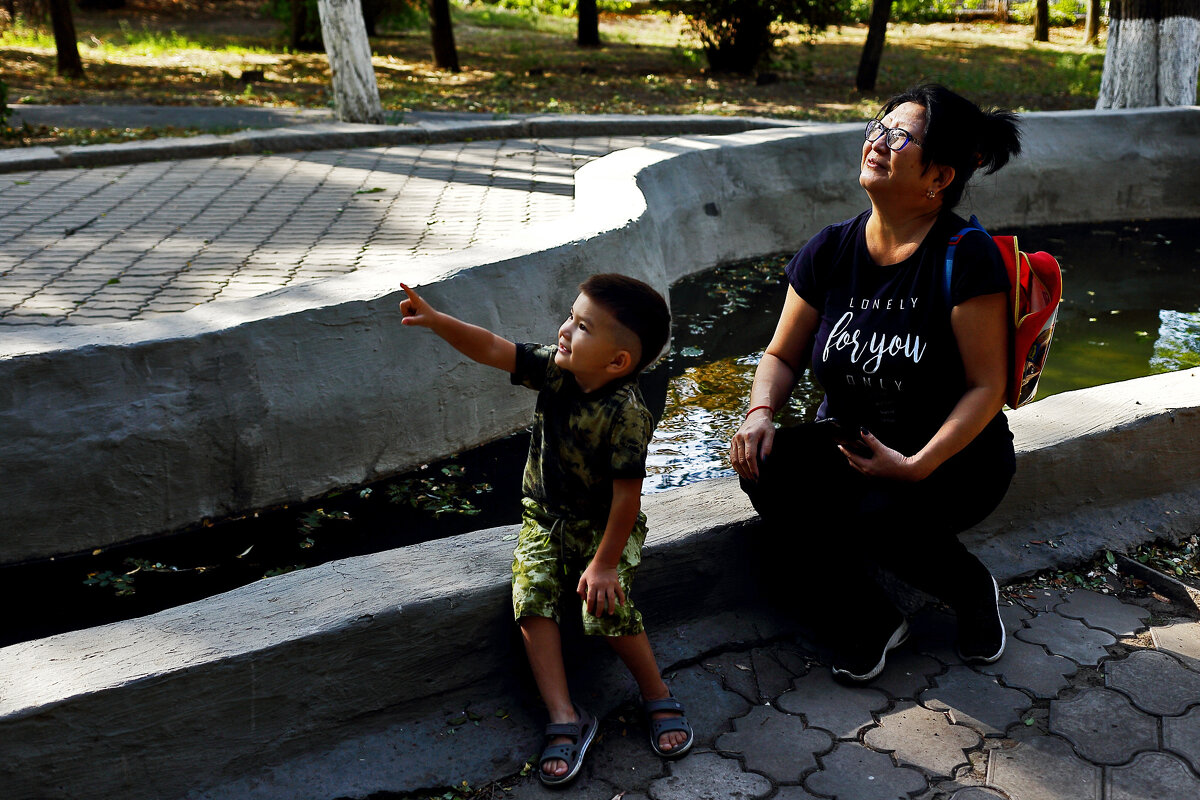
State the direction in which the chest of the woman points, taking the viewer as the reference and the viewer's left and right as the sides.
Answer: facing the viewer and to the left of the viewer

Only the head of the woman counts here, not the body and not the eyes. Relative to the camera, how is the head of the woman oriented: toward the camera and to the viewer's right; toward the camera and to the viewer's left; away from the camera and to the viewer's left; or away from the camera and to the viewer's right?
toward the camera and to the viewer's left

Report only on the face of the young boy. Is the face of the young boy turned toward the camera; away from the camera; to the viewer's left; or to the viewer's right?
to the viewer's left

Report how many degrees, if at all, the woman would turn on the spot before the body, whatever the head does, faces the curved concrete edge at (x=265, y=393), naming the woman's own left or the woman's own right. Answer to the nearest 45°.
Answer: approximately 45° to the woman's own right

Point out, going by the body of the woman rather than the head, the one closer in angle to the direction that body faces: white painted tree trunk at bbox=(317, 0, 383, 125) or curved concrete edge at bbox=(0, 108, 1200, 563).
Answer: the curved concrete edge

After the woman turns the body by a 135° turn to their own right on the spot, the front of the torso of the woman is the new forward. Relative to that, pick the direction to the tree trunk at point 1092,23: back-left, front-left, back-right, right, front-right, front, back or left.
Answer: front

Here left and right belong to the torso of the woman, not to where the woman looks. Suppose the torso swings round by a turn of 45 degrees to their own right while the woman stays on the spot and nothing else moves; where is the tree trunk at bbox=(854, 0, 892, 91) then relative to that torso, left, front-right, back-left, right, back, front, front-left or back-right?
right

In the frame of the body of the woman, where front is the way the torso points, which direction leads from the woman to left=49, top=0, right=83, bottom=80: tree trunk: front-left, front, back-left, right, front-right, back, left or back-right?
right

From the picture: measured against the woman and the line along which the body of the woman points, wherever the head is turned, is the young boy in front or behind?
in front
